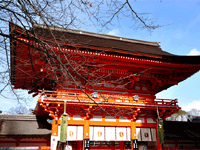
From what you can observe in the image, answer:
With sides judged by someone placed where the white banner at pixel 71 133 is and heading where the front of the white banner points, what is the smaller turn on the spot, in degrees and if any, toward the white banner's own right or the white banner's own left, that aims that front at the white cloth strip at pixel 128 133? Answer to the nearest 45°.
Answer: approximately 90° to the white banner's own left

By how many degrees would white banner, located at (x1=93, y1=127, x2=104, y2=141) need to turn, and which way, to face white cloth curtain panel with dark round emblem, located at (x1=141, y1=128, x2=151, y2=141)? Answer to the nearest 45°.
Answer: approximately 90° to its left

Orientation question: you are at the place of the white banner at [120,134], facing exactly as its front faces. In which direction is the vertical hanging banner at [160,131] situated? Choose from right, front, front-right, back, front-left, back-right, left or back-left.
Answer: left

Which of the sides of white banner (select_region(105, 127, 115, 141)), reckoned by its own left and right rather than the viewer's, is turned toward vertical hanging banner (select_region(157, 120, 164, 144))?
left

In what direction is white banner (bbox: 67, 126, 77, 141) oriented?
toward the camera

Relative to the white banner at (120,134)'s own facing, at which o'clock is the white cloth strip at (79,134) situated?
The white cloth strip is roughly at 2 o'clock from the white banner.

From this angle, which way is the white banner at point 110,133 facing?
toward the camera

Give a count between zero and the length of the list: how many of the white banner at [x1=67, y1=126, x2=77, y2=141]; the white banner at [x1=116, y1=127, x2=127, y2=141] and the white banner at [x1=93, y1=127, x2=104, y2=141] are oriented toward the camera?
3
